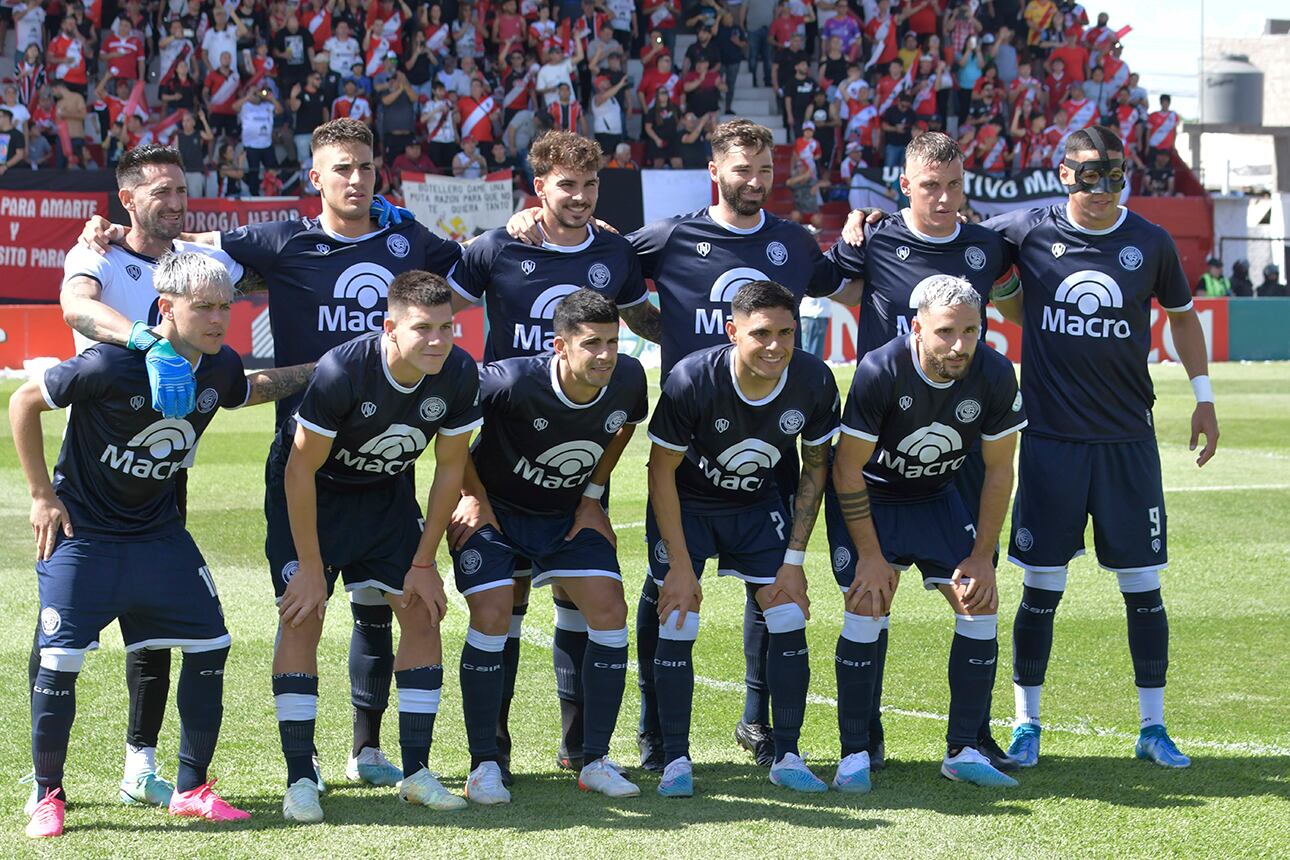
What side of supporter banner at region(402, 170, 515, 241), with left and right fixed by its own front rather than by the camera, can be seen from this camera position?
front

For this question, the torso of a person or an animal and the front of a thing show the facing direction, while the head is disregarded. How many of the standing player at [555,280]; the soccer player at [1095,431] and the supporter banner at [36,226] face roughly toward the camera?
3

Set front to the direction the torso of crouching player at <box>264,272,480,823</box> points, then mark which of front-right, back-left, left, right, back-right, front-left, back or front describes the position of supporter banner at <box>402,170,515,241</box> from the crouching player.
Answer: back-left

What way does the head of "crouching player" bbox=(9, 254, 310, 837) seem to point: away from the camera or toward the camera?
toward the camera

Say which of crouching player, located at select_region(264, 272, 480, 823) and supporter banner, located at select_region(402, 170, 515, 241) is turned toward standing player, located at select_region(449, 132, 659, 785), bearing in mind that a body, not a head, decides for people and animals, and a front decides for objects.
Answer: the supporter banner

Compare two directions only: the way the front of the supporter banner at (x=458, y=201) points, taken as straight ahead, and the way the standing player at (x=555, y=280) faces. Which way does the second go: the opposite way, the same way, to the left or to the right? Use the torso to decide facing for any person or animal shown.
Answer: the same way

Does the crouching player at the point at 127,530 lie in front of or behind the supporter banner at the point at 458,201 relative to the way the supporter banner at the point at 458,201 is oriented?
in front

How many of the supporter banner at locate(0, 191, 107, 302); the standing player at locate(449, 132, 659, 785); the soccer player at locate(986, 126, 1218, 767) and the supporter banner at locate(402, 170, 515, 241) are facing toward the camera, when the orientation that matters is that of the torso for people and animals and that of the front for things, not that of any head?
4

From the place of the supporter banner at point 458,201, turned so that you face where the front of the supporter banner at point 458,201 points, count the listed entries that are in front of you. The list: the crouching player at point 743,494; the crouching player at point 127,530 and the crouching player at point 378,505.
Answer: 3

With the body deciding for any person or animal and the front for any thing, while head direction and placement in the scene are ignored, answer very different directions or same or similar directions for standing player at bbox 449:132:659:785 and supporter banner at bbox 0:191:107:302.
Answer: same or similar directions

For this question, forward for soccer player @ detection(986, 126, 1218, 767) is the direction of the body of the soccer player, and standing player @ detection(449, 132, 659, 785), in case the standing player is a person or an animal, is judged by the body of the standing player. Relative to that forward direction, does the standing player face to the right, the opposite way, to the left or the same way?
the same way

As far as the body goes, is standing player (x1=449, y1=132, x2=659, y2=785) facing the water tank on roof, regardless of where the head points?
no

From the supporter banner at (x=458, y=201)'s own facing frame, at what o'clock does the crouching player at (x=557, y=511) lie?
The crouching player is roughly at 12 o'clock from the supporter banner.

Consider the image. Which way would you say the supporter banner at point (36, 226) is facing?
toward the camera

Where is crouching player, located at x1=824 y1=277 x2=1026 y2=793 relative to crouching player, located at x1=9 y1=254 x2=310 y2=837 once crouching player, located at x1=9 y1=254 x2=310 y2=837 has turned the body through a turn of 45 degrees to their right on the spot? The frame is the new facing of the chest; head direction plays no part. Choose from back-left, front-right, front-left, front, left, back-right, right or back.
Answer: left

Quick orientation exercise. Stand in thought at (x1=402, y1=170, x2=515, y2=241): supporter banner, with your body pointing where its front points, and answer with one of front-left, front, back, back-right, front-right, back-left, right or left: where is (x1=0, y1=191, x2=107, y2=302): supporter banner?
right

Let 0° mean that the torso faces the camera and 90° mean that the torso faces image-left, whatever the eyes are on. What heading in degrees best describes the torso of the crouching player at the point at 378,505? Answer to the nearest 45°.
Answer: approximately 315°

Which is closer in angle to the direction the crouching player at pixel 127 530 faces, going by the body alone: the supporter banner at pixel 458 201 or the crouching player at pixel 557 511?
the crouching player

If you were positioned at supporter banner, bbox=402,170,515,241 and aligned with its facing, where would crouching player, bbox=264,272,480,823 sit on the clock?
The crouching player is roughly at 12 o'clock from the supporter banner.
